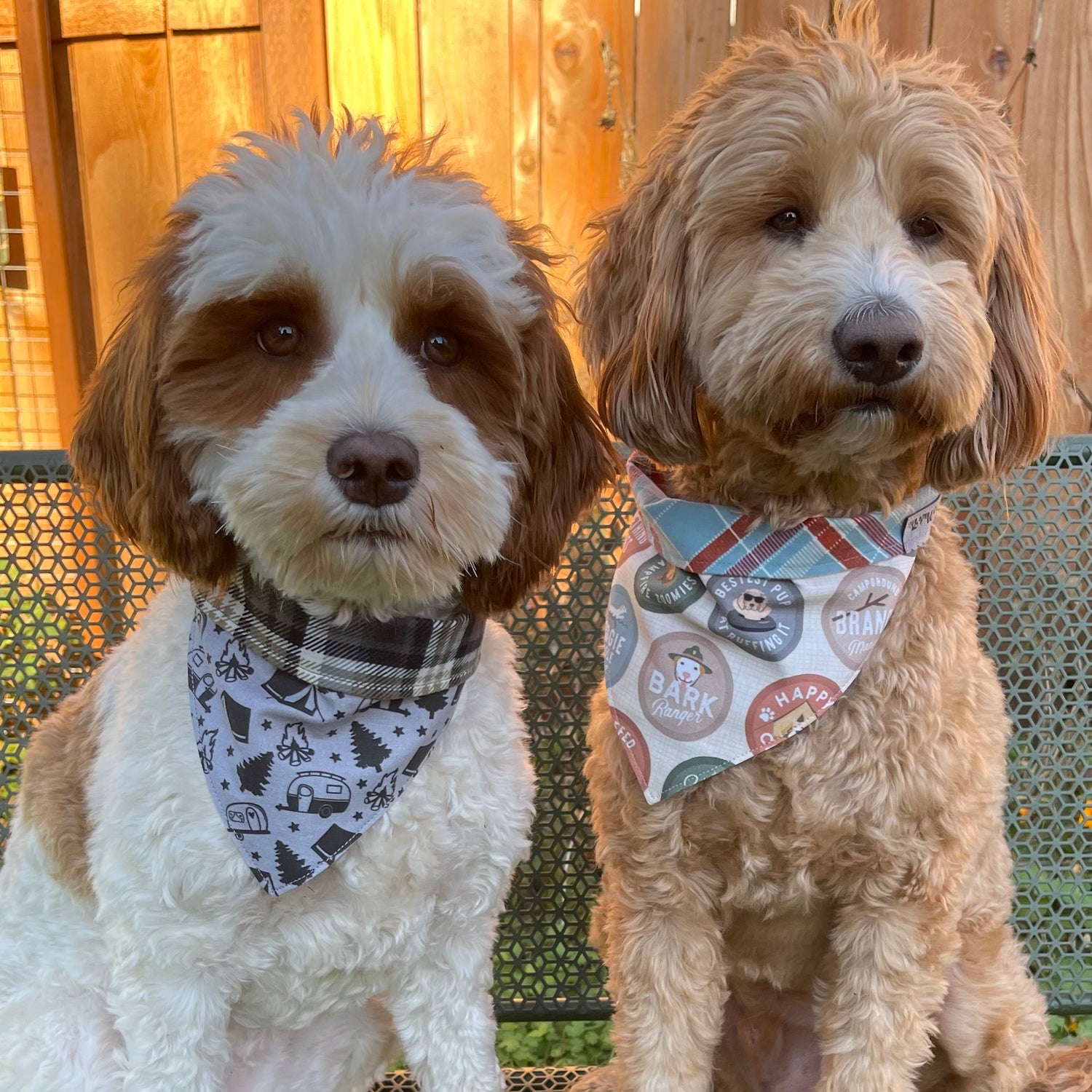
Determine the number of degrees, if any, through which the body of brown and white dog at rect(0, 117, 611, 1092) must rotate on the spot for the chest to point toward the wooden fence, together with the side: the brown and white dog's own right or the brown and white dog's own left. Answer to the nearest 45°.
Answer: approximately 180°

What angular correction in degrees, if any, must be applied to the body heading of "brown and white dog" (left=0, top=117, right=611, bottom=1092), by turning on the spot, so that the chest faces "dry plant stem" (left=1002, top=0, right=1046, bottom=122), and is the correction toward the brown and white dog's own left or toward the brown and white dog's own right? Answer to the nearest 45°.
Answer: approximately 135° to the brown and white dog's own left

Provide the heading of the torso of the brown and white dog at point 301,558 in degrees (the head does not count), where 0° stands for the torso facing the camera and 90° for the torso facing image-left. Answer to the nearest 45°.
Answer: approximately 0°

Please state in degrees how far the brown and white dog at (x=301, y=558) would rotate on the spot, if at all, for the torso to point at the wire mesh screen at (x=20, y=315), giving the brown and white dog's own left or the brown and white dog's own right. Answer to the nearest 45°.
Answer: approximately 180°
